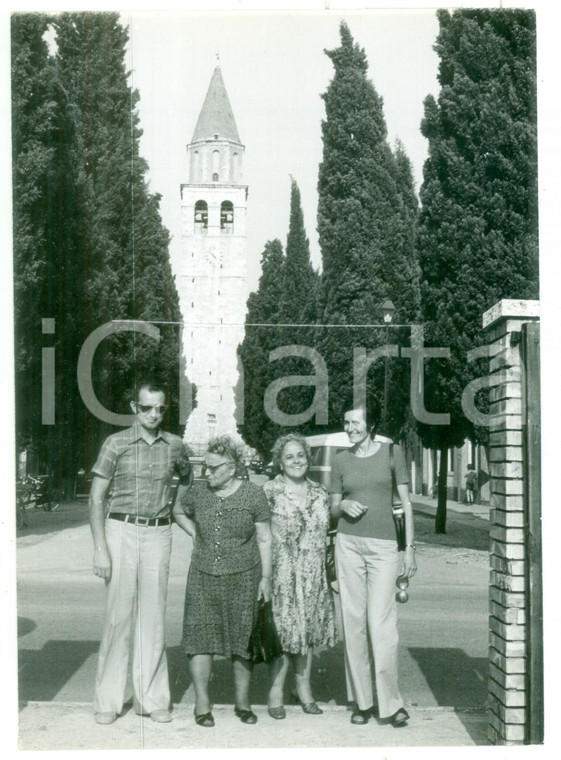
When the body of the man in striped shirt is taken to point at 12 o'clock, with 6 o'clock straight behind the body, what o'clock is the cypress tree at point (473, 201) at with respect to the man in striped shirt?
The cypress tree is roughly at 7 o'clock from the man in striped shirt.

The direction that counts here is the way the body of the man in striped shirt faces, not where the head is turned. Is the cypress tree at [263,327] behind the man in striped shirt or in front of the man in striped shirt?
behind

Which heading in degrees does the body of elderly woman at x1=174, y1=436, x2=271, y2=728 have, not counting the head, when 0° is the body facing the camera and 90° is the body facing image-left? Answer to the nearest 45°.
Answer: approximately 0°

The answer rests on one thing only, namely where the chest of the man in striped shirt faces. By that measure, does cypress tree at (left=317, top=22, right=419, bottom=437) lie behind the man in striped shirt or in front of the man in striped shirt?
behind

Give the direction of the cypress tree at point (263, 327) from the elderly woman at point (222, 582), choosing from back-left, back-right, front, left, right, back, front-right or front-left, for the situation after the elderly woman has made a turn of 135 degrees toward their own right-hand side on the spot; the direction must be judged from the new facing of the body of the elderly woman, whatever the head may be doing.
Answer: front-right

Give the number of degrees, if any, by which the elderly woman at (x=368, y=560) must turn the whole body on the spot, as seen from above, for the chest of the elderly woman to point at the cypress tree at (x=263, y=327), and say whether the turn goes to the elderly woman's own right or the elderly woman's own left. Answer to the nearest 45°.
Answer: approximately 180°

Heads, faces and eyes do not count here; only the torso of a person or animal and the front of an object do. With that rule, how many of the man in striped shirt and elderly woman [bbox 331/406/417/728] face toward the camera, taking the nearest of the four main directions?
2

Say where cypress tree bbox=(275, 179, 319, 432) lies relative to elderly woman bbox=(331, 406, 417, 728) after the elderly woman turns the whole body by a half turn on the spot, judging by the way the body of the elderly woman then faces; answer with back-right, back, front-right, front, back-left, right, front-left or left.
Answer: front

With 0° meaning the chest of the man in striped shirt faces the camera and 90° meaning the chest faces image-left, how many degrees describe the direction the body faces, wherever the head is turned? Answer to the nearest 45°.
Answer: approximately 0°

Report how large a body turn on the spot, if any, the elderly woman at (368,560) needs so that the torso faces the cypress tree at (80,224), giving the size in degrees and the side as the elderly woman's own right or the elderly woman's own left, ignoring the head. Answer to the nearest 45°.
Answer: approximately 135° to the elderly woman's own right
